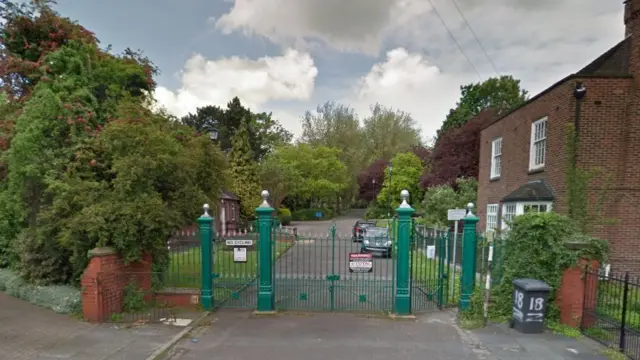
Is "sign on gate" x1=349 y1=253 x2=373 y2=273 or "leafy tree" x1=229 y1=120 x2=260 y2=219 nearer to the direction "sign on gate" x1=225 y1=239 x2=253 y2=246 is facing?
the sign on gate

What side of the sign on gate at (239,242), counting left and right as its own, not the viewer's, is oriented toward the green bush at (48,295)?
right

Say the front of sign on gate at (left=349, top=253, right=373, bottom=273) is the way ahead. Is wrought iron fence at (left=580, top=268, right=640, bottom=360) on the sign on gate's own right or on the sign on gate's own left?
on the sign on gate's own left

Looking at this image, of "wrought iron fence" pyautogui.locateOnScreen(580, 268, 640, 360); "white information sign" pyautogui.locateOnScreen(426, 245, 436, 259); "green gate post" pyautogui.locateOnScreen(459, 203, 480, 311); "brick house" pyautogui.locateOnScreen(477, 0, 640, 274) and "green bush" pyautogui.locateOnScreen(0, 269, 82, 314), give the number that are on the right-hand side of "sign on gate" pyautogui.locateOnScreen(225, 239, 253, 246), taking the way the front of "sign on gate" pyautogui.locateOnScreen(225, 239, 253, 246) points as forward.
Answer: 1

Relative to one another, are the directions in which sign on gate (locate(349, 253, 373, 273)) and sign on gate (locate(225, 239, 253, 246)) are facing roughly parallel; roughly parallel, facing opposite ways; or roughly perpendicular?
roughly parallel

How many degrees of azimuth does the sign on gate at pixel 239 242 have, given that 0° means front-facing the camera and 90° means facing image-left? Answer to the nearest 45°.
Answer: approximately 0°

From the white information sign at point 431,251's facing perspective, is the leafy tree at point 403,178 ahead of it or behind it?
behind

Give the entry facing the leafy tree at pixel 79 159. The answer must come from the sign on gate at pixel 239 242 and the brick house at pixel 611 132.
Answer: the brick house

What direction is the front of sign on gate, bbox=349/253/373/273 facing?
toward the camera

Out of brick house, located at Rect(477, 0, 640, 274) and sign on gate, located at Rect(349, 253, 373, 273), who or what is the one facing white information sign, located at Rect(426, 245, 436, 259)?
the brick house

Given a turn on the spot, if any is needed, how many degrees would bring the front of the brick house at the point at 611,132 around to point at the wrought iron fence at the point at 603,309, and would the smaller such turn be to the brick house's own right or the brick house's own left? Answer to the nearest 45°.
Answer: approximately 45° to the brick house's own left

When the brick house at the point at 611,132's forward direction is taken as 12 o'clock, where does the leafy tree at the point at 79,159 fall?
The leafy tree is roughly at 12 o'clock from the brick house.

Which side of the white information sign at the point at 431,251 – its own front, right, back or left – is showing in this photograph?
front
